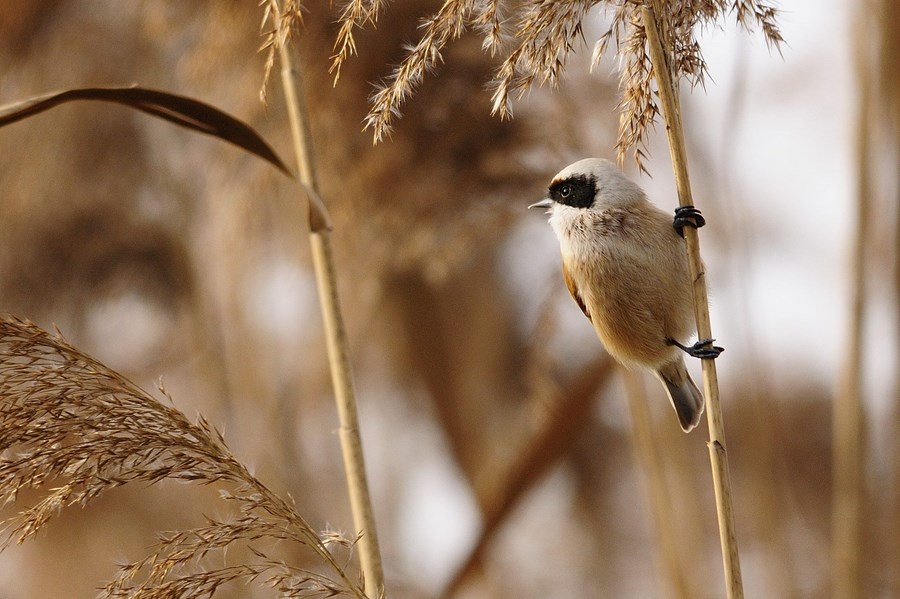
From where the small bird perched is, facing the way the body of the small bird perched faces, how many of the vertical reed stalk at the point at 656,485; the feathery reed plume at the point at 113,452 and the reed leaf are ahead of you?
2

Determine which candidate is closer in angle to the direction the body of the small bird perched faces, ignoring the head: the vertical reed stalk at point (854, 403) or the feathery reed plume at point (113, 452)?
the feathery reed plume

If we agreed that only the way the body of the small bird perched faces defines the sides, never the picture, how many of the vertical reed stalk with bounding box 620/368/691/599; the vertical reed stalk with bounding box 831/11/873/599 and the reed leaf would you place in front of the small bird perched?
1

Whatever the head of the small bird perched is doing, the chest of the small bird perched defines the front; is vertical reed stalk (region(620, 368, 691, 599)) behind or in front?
behind

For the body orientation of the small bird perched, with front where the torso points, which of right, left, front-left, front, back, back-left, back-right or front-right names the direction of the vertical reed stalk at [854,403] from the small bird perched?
back

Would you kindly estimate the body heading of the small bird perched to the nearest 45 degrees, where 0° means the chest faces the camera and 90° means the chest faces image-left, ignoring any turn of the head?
approximately 45°

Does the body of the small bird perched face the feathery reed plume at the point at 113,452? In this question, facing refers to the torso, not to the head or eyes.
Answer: yes

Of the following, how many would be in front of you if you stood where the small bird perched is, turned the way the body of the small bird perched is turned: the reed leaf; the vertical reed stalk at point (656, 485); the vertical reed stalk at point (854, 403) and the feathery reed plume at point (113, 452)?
2
